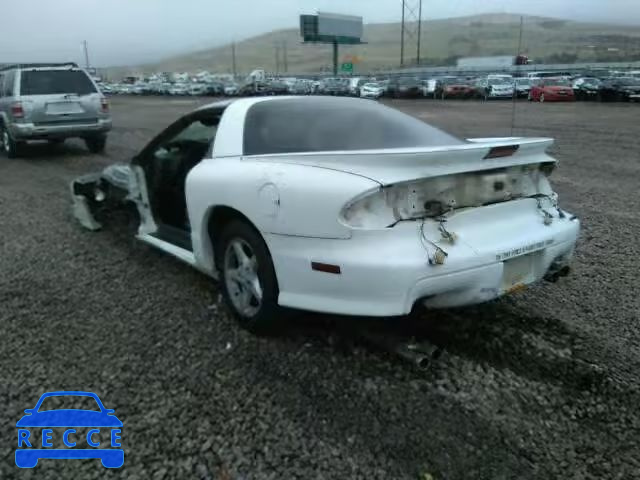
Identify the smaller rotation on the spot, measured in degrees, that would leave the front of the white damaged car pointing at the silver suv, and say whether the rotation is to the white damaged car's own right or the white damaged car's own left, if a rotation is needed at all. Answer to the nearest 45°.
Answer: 0° — it already faces it

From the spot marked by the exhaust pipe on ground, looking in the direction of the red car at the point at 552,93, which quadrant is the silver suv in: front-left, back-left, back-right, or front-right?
front-left

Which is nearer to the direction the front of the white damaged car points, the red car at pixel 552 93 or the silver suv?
the silver suv

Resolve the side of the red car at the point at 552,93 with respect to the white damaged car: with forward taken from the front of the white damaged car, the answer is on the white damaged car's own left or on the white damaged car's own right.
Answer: on the white damaged car's own right

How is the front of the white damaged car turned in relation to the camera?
facing away from the viewer and to the left of the viewer
